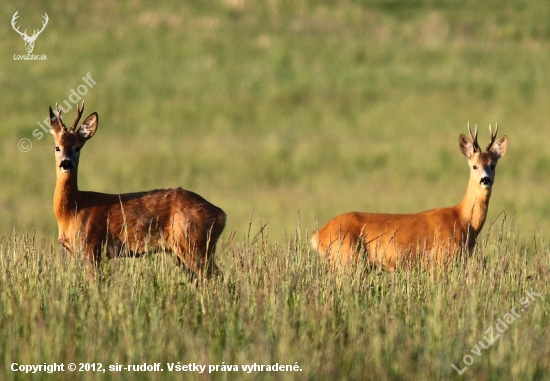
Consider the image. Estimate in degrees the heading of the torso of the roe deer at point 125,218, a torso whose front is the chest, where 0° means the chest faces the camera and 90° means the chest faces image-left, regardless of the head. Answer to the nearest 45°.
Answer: approximately 90°

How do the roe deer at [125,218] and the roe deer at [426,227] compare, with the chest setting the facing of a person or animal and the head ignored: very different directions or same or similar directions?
very different directions

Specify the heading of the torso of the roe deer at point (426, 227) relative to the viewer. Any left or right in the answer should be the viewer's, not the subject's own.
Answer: facing to the right of the viewer

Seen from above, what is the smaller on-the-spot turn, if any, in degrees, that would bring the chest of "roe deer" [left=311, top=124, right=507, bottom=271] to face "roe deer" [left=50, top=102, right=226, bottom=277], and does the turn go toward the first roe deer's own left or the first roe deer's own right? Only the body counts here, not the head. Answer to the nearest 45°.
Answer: approximately 180°

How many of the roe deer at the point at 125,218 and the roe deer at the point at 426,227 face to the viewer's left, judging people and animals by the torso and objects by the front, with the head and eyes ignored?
1

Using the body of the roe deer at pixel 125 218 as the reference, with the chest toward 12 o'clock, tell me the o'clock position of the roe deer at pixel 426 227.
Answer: the roe deer at pixel 426 227 is roughly at 6 o'clock from the roe deer at pixel 125 218.

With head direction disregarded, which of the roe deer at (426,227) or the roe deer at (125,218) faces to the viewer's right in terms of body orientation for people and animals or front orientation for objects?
the roe deer at (426,227)
